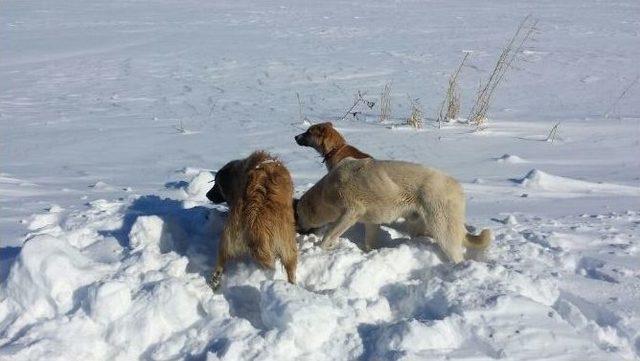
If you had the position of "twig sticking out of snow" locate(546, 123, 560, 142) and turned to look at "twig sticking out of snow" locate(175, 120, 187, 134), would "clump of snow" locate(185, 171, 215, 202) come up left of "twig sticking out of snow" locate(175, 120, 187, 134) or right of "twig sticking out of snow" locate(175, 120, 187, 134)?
left

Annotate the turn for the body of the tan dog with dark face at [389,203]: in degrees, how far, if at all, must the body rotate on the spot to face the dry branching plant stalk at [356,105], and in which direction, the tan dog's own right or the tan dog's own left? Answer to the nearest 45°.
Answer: approximately 90° to the tan dog's own right

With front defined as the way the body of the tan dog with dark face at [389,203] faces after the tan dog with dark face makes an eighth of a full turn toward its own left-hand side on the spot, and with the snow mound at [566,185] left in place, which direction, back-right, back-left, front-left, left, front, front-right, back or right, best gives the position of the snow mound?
back

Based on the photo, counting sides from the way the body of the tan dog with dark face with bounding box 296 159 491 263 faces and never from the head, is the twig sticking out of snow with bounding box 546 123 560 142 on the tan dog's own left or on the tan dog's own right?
on the tan dog's own right

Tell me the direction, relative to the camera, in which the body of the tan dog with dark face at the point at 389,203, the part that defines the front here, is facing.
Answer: to the viewer's left

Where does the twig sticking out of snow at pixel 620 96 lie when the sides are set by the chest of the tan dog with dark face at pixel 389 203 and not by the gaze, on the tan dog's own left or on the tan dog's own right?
on the tan dog's own right
